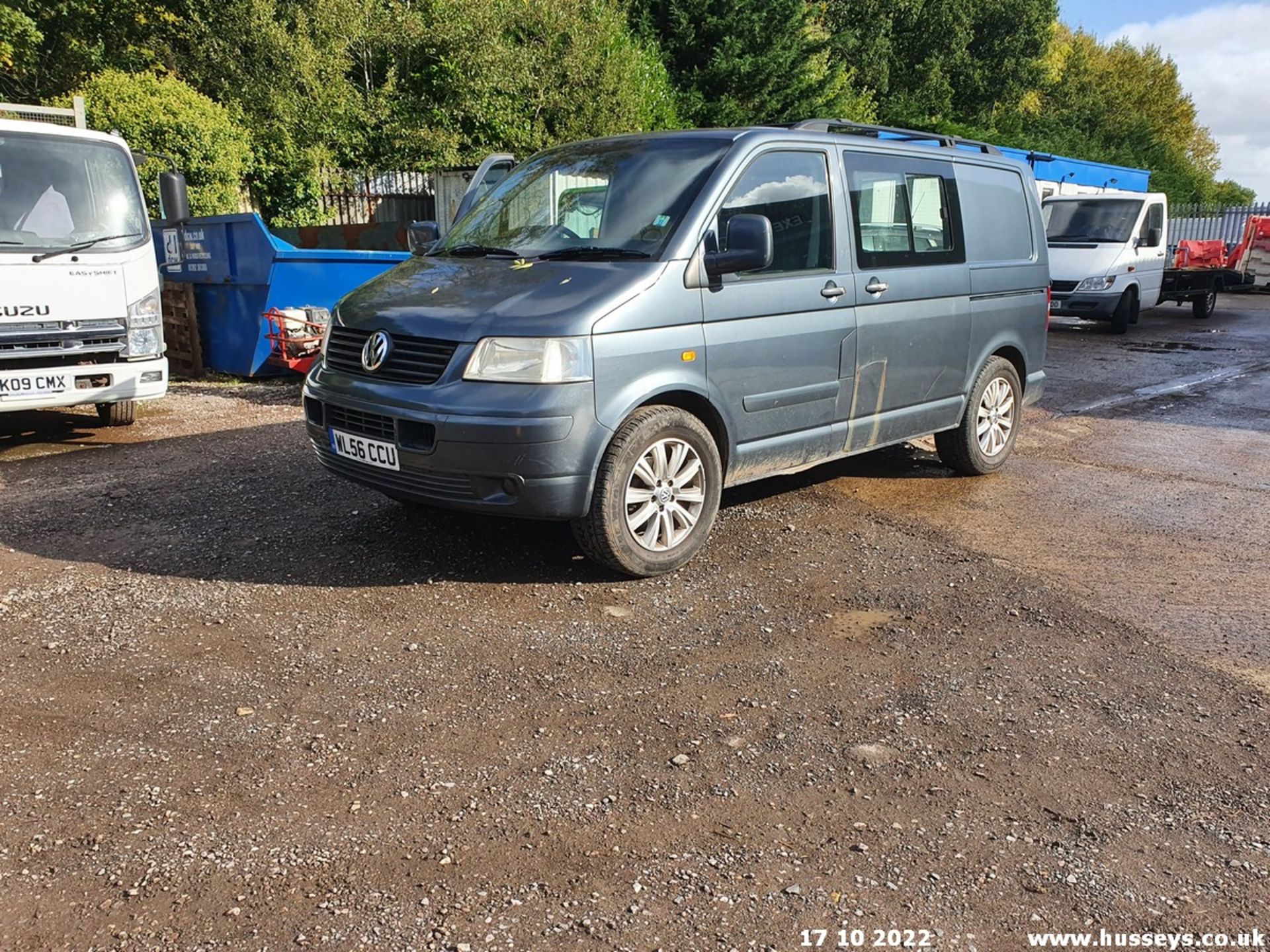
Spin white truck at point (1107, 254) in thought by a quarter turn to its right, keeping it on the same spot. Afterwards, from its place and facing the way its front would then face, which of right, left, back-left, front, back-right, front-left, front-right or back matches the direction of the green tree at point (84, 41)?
front-left

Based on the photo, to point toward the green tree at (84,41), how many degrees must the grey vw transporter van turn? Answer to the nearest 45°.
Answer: approximately 90° to its right

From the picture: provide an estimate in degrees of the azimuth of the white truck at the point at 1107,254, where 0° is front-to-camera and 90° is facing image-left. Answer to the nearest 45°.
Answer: approximately 45°

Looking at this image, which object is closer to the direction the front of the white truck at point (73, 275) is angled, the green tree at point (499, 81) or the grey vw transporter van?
the grey vw transporter van

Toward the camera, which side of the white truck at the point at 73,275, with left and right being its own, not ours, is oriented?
front

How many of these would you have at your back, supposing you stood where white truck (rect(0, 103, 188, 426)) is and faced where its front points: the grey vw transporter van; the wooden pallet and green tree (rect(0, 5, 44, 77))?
2

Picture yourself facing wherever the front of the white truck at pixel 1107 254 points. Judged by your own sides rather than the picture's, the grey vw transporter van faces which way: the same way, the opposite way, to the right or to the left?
the same way

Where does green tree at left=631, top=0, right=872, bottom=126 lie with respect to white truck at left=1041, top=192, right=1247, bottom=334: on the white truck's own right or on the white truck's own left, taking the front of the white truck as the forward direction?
on the white truck's own right

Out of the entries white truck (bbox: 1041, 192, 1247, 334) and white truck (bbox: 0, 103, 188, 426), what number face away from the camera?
0

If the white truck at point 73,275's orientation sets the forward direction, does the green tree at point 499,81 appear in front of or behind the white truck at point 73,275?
behind

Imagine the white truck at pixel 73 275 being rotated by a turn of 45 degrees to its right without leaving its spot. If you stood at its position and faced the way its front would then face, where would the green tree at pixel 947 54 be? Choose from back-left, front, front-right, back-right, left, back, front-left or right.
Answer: back

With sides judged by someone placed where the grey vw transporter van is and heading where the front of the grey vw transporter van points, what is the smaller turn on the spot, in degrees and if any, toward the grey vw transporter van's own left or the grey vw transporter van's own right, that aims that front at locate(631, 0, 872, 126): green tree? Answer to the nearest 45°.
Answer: approximately 135° to the grey vw transporter van's own right

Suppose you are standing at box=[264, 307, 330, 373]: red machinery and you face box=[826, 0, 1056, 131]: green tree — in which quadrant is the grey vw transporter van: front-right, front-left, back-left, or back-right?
back-right

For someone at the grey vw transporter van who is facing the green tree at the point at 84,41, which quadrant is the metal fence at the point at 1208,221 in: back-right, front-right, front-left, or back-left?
front-right

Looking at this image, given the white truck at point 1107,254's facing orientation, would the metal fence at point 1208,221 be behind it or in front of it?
behind

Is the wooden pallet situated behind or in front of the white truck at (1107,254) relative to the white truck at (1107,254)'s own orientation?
in front

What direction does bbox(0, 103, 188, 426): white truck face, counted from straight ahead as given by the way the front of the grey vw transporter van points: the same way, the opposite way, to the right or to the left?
to the left

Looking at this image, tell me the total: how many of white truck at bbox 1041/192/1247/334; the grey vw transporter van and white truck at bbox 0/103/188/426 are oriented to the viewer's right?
0

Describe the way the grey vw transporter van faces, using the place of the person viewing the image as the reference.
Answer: facing the viewer and to the left of the viewer
